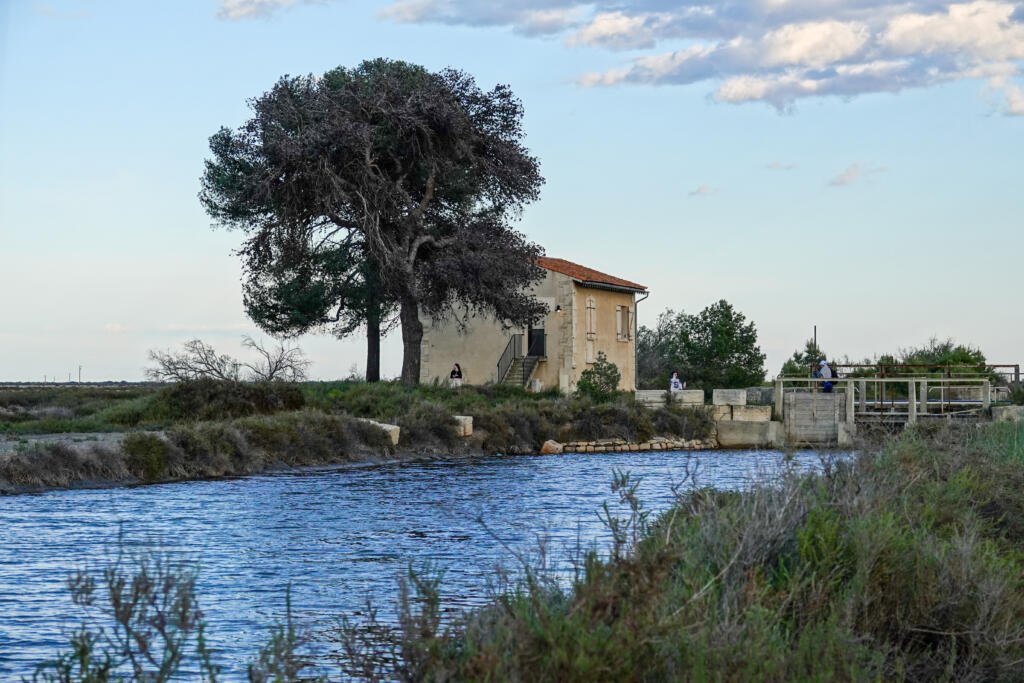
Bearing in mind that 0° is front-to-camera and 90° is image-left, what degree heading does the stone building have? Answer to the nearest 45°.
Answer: approximately 45°

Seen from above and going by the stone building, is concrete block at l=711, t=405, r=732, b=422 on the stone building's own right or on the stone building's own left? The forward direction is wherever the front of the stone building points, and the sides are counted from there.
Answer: on the stone building's own left

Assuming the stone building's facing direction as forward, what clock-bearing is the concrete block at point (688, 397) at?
The concrete block is roughly at 9 o'clock from the stone building.

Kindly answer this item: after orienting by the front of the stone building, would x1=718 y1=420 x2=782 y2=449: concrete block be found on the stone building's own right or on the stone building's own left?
on the stone building's own left

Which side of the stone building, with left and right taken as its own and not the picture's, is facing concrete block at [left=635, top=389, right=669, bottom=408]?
left

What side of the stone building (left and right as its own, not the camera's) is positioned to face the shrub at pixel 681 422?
left

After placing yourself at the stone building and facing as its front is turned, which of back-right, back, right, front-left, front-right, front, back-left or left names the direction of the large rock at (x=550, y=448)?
front-left

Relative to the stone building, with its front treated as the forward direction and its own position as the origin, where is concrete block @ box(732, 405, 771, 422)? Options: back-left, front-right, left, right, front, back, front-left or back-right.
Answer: left
